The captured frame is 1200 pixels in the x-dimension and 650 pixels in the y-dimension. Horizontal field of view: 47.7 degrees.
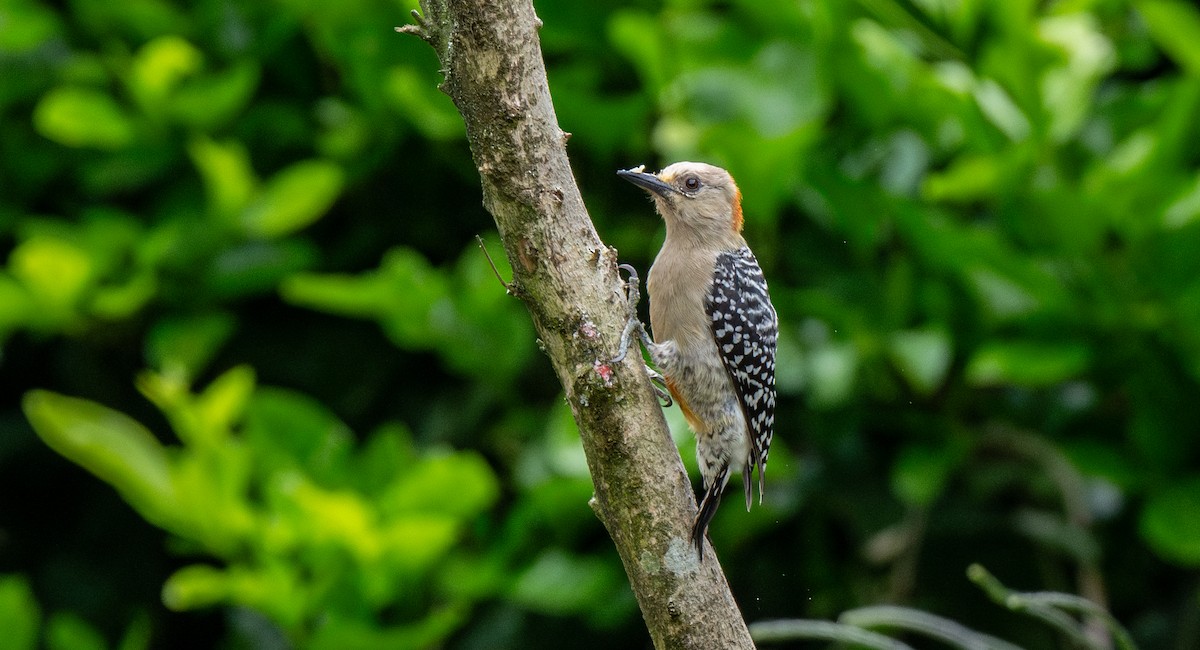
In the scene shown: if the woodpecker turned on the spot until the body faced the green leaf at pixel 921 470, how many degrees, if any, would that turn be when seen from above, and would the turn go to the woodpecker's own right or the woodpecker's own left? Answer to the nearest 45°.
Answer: approximately 135° to the woodpecker's own right

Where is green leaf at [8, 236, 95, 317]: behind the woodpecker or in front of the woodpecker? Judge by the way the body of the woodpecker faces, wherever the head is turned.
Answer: in front

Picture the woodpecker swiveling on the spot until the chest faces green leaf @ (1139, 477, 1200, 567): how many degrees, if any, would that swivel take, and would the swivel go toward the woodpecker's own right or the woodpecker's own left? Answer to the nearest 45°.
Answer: approximately 135° to the woodpecker's own right

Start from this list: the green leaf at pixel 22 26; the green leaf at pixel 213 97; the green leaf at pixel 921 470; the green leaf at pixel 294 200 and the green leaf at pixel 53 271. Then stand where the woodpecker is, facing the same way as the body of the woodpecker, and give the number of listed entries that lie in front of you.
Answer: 4

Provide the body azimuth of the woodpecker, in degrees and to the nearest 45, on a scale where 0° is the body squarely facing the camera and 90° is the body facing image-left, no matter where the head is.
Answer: approximately 90°
